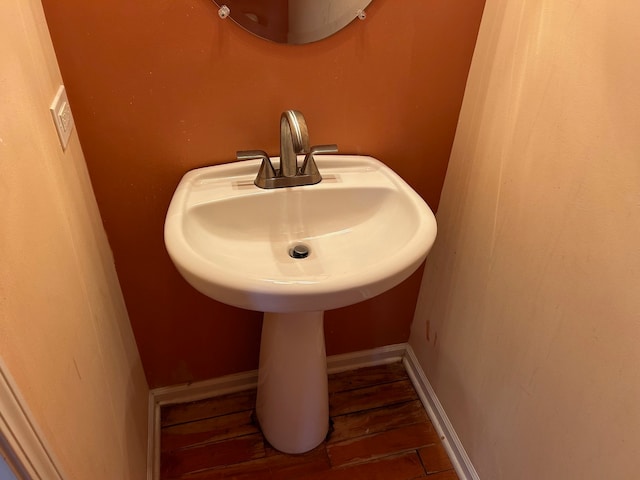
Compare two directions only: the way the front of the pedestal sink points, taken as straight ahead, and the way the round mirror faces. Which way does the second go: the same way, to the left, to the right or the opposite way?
the same way

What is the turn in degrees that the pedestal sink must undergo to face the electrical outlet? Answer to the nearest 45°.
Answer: approximately 90° to its right

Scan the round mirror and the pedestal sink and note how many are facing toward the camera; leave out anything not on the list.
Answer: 2

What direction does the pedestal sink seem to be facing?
toward the camera
